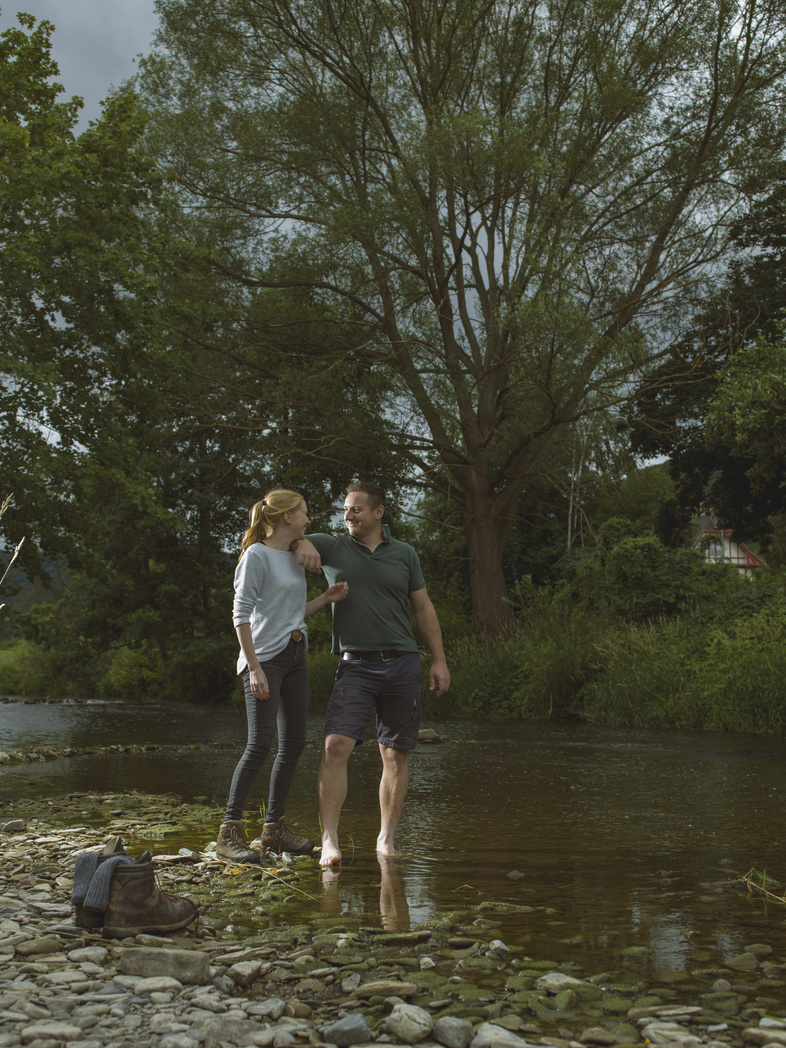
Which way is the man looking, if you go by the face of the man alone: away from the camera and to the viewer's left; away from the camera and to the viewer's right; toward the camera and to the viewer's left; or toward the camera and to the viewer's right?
toward the camera and to the viewer's left

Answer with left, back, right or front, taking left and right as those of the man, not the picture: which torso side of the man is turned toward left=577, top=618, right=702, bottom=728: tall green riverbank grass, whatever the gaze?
back

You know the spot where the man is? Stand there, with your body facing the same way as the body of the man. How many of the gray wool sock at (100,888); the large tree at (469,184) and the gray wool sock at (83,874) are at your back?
1

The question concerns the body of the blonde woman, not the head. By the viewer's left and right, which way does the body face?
facing the viewer and to the right of the viewer

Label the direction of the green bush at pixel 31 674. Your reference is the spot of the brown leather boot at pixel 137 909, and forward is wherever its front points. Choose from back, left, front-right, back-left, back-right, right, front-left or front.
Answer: left

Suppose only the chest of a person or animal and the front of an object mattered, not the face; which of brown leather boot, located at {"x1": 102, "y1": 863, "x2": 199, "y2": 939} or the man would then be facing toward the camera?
the man

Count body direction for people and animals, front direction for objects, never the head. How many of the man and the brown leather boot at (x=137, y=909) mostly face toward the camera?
1

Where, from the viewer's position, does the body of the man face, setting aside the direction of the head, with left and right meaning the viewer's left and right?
facing the viewer

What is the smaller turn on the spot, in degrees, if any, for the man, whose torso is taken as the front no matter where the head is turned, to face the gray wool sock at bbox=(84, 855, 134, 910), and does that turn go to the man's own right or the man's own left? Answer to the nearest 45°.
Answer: approximately 45° to the man's own right

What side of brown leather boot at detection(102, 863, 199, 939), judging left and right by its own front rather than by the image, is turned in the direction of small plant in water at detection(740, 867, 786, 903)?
front

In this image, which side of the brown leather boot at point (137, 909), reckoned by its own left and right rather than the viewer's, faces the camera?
right

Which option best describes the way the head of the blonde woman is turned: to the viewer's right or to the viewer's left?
to the viewer's right

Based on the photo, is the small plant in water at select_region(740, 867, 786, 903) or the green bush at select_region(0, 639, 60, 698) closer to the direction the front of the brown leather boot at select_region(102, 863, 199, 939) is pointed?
the small plant in water

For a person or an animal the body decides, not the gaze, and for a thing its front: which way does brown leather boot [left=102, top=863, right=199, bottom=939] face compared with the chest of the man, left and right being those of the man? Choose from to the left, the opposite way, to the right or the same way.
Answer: to the left
